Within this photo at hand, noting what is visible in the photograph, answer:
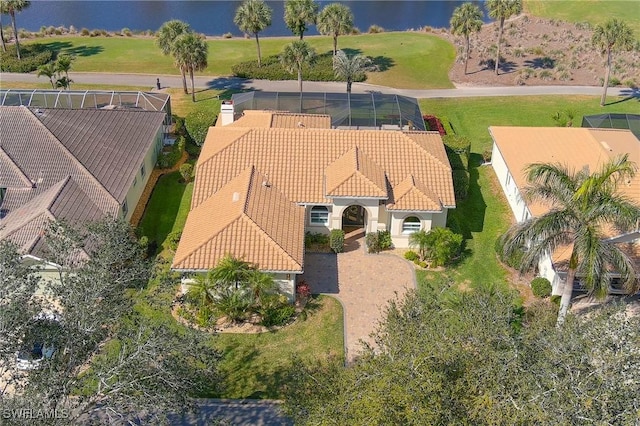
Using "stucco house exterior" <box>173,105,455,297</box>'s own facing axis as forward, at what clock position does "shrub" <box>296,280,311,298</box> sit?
The shrub is roughly at 12 o'clock from the stucco house exterior.

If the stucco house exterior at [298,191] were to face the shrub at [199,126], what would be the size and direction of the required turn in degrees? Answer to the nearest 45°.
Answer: approximately 135° to its right

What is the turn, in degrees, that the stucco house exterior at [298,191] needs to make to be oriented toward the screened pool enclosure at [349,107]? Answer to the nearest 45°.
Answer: approximately 180°

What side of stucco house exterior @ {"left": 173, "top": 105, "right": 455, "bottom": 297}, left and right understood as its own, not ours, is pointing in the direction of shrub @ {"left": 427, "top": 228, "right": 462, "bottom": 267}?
left

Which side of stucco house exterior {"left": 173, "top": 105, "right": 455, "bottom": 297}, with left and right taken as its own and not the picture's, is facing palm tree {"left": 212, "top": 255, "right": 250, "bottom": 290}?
front

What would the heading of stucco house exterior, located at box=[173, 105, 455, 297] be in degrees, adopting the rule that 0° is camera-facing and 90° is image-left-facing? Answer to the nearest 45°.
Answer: approximately 0°

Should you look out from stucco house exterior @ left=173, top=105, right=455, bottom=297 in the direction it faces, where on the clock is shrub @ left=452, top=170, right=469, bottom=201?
The shrub is roughly at 8 o'clock from the stucco house exterior.

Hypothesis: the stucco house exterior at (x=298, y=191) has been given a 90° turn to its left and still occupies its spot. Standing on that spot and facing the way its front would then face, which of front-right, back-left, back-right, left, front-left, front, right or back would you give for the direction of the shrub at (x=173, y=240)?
back

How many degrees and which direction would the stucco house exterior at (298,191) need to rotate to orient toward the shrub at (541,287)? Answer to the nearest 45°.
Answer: approximately 45° to its left

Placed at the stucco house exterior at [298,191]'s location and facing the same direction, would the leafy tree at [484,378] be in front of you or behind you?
in front

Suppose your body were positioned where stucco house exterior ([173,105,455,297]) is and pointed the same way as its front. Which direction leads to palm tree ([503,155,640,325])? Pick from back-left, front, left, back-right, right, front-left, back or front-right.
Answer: front-left
